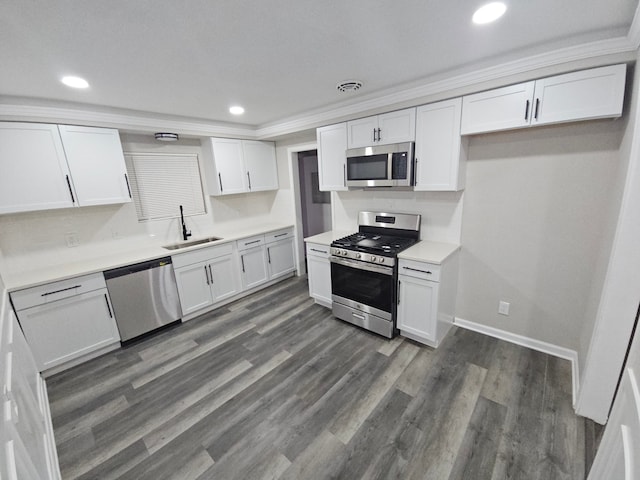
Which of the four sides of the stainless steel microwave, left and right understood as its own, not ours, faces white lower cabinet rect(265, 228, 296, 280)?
right

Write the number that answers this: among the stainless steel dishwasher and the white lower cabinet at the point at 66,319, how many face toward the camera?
2

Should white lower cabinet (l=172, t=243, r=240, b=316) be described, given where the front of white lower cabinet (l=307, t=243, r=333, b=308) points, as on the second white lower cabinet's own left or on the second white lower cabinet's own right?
on the second white lower cabinet's own right

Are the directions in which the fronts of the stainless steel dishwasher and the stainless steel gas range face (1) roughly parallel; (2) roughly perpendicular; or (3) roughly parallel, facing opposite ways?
roughly perpendicular

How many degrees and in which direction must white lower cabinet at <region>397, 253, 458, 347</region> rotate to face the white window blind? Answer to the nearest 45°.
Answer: approximately 45° to its right

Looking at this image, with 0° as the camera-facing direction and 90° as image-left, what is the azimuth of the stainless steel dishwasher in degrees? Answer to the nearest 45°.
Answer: approximately 0°

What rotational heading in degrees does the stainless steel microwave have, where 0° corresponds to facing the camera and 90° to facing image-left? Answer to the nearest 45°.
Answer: approximately 45°

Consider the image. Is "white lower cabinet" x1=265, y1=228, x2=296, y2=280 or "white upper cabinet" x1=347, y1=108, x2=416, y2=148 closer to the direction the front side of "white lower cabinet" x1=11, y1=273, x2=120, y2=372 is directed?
the white upper cabinet

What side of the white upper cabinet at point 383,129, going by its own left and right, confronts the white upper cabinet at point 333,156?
right

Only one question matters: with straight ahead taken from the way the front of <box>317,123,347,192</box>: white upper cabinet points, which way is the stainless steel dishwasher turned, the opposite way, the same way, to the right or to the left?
to the left

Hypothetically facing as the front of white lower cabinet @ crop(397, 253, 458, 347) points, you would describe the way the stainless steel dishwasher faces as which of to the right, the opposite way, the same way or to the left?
to the left

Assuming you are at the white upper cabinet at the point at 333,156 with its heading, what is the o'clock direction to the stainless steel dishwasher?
The stainless steel dishwasher is roughly at 1 o'clock from the white upper cabinet.
